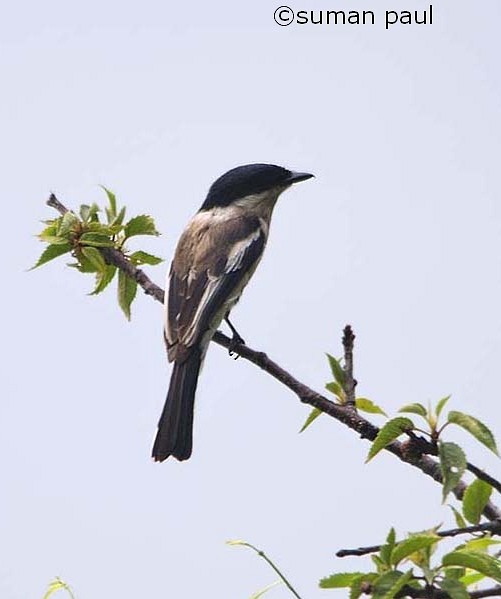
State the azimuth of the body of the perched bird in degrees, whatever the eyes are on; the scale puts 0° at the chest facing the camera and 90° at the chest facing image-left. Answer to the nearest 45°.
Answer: approximately 225°
